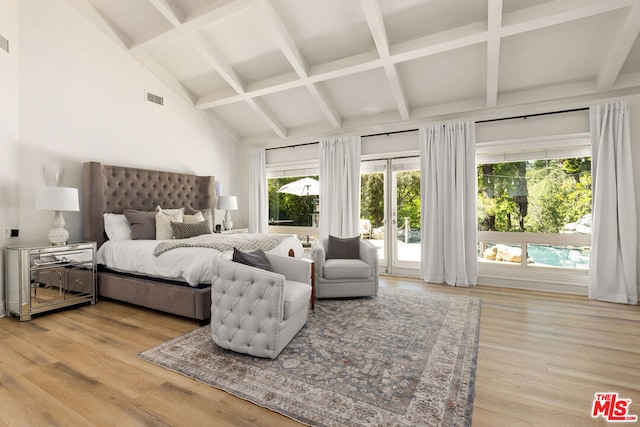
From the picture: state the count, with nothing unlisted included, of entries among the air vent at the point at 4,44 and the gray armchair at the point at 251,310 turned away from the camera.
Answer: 0

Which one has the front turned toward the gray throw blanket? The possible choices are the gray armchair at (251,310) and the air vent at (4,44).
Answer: the air vent

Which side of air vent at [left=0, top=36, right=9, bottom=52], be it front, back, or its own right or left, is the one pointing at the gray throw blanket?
front

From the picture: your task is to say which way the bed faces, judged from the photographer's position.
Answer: facing the viewer and to the right of the viewer

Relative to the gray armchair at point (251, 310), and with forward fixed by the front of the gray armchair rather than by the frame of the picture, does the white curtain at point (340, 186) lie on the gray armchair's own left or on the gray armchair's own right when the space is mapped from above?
on the gray armchair's own left

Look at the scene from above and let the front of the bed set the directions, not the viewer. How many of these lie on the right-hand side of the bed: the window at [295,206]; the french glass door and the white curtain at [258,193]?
0

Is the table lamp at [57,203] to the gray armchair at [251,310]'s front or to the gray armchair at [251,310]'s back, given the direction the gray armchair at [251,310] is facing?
to the back

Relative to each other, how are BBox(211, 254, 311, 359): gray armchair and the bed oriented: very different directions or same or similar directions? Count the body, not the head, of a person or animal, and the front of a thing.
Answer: same or similar directions

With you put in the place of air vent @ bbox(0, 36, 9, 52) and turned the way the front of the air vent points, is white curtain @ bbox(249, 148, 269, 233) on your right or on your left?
on your left

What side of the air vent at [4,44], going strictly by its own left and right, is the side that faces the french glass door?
front

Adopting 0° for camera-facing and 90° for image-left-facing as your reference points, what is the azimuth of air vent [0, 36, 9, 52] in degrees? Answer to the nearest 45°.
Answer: approximately 315°

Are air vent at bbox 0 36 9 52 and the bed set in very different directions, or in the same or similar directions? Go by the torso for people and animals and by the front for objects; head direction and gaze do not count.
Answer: same or similar directions
